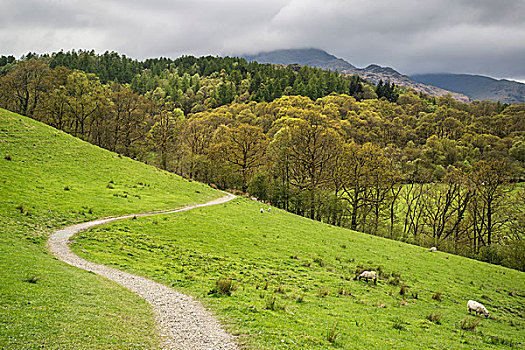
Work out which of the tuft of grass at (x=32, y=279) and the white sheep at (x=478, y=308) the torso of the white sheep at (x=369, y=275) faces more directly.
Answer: the tuft of grass

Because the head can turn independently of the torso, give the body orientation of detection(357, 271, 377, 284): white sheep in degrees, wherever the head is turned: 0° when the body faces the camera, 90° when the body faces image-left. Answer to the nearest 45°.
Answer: approximately 90°

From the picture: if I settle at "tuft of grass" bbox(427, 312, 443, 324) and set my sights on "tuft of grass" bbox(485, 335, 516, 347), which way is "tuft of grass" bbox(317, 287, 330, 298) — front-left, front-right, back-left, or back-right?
back-right

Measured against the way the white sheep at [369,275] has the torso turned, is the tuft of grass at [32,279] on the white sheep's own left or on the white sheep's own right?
on the white sheep's own left

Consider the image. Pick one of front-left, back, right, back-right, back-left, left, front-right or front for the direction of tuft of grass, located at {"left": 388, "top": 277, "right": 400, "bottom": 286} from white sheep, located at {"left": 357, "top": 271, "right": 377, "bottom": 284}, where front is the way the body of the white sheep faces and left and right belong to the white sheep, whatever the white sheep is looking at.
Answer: back-right

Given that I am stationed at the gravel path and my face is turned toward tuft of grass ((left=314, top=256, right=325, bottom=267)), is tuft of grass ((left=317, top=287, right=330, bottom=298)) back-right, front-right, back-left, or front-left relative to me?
front-right

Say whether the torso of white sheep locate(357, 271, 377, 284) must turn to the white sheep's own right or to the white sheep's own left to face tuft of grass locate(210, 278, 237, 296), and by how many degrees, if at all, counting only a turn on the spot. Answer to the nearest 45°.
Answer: approximately 45° to the white sheep's own left

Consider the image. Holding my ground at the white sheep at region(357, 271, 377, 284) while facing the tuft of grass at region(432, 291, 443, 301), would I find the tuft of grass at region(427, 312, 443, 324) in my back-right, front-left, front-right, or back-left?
front-right
